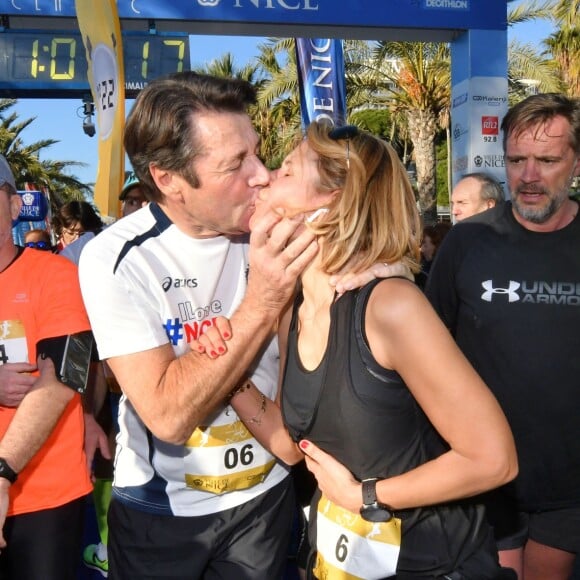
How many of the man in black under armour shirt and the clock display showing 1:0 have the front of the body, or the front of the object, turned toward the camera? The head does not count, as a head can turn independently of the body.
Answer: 2

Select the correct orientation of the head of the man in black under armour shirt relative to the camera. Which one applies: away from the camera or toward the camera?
toward the camera

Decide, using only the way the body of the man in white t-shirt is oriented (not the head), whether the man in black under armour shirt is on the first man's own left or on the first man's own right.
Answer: on the first man's own left

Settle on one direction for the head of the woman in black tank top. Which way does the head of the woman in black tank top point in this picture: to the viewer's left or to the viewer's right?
to the viewer's left

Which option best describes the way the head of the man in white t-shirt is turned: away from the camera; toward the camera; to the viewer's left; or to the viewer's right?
to the viewer's right

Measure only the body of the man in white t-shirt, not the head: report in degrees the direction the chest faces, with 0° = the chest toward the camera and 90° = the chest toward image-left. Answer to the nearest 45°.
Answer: approximately 315°

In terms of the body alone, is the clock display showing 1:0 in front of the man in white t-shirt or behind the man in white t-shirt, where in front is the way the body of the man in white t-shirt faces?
behind

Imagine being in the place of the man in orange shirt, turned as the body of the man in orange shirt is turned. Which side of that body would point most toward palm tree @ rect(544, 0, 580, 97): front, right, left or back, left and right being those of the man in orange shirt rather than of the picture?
back

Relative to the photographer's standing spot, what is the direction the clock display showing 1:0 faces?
facing the viewer

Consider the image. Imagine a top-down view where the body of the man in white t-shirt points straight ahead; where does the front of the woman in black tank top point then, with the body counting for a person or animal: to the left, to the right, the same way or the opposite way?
to the right

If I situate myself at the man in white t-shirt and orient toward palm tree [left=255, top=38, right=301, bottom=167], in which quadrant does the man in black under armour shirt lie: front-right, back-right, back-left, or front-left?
front-right
